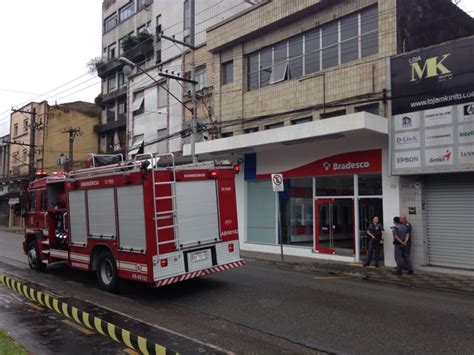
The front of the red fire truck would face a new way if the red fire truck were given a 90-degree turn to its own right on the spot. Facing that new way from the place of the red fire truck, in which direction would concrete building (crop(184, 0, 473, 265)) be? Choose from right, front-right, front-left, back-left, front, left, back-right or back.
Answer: front

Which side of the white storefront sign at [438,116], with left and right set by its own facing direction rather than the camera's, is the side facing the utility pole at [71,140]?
right

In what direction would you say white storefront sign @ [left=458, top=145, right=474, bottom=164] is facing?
toward the camera

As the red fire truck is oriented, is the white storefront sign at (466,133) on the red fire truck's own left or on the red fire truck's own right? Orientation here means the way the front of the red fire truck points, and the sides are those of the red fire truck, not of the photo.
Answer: on the red fire truck's own right

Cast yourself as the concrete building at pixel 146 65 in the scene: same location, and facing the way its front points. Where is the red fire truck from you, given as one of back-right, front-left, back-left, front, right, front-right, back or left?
front-left

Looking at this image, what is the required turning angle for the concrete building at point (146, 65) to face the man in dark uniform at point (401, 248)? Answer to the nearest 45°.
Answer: approximately 45° to its left

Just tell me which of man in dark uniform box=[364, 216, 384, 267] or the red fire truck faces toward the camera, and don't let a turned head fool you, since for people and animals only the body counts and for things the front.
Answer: the man in dark uniform

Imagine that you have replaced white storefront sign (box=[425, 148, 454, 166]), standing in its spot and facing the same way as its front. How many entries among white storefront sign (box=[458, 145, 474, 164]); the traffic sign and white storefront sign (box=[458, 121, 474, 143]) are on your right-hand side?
1

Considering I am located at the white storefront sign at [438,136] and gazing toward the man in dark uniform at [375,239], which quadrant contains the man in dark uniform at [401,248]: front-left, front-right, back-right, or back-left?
front-left

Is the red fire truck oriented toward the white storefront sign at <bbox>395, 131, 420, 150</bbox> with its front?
no
